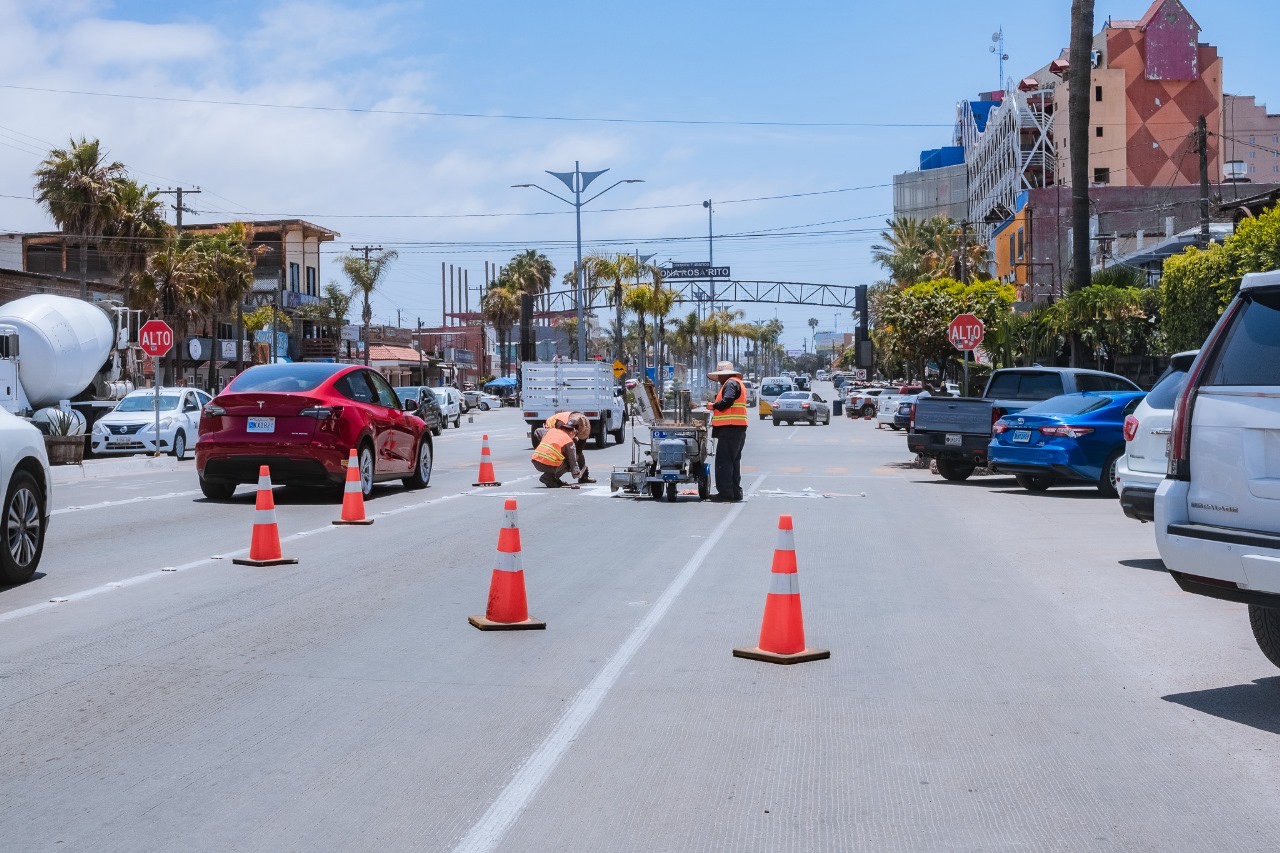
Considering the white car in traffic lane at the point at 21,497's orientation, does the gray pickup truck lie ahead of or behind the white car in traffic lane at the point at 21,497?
ahead

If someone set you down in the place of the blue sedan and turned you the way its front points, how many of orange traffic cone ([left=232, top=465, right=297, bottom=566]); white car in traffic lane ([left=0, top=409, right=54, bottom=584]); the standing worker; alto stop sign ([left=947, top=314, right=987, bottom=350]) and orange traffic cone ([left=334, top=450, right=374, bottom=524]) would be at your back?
4

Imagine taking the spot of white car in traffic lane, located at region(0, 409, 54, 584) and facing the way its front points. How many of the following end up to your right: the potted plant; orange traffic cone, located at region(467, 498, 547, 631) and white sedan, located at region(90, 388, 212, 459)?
1

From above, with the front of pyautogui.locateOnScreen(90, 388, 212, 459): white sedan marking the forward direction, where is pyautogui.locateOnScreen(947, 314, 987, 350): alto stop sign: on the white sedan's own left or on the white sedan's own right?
on the white sedan's own left

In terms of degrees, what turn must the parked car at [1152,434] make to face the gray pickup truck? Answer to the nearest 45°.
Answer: approximately 45° to its left

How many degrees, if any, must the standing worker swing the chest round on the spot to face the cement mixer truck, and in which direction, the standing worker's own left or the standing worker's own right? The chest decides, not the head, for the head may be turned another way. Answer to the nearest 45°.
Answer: approximately 45° to the standing worker's own right

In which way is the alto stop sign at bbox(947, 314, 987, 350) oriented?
toward the camera

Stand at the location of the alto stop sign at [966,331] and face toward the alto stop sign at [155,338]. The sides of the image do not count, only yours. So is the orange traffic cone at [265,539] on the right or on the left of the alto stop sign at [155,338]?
left

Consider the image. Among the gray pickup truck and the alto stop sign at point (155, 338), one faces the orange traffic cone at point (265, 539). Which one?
the alto stop sign

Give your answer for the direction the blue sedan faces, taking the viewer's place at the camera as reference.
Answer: facing away from the viewer and to the right of the viewer

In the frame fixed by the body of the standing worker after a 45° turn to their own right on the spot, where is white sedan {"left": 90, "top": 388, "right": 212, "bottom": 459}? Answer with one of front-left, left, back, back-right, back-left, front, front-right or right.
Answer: front

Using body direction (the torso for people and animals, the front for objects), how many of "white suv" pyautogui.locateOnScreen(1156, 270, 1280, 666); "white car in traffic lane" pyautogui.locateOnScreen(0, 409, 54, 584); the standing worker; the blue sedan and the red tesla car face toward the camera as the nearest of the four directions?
0

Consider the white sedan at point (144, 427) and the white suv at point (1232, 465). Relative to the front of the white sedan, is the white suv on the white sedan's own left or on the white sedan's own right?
on the white sedan's own left

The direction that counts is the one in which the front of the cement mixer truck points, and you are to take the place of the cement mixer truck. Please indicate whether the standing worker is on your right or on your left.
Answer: on your left

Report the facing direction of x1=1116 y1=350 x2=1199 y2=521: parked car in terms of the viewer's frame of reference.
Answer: facing away from the viewer and to the right of the viewer

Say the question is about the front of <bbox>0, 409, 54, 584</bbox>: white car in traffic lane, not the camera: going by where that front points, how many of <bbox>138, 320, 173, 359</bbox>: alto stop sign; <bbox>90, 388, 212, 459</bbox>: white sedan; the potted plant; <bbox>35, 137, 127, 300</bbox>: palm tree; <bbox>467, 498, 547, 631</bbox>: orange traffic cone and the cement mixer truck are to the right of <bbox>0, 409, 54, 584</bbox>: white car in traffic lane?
1

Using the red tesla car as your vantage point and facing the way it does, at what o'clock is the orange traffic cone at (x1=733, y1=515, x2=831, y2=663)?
The orange traffic cone is roughly at 4 o'clock from the red tesla car.
